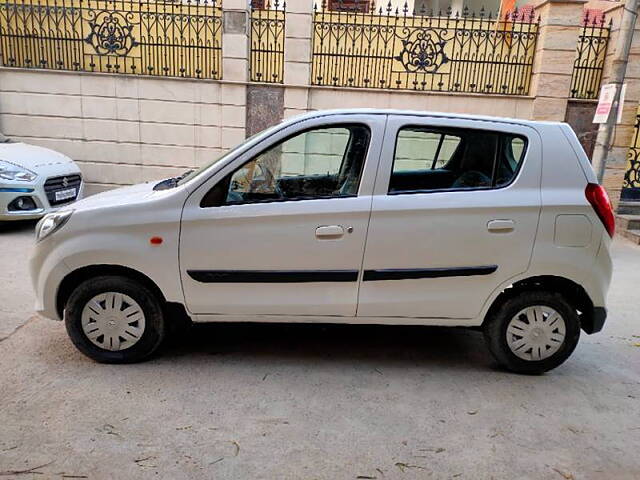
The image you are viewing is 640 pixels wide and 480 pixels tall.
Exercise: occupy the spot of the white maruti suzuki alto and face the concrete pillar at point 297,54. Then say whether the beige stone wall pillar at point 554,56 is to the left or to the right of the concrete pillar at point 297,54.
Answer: right

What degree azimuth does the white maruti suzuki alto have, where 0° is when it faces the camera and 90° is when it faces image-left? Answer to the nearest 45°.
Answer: approximately 90°

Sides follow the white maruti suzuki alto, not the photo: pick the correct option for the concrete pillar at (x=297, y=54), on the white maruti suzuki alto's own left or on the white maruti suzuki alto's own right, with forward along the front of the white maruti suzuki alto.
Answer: on the white maruti suzuki alto's own right

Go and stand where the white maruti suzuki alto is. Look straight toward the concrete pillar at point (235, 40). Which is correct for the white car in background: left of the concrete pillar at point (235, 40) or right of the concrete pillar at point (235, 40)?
left

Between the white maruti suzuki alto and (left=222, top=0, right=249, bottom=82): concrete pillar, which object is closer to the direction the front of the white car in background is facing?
the white maruti suzuki alto

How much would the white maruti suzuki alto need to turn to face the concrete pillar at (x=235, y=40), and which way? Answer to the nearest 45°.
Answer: approximately 90° to its right

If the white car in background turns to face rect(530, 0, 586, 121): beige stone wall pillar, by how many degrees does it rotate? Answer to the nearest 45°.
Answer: approximately 45° to its left

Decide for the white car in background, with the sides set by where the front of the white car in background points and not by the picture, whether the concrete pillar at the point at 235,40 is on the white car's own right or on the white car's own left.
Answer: on the white car's own left

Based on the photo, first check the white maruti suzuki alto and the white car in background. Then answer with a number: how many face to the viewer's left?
1

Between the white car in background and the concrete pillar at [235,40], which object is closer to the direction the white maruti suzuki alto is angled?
the white car in background

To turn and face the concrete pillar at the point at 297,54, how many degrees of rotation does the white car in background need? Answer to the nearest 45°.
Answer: approximately 45° to its left

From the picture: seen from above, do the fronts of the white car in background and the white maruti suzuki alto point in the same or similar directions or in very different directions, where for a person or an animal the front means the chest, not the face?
very different directions

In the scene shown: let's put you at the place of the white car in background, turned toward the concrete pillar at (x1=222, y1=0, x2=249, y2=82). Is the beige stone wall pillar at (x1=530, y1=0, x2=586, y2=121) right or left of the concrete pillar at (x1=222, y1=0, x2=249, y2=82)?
right

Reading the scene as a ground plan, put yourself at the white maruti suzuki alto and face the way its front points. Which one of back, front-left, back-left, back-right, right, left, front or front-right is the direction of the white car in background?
front-right
